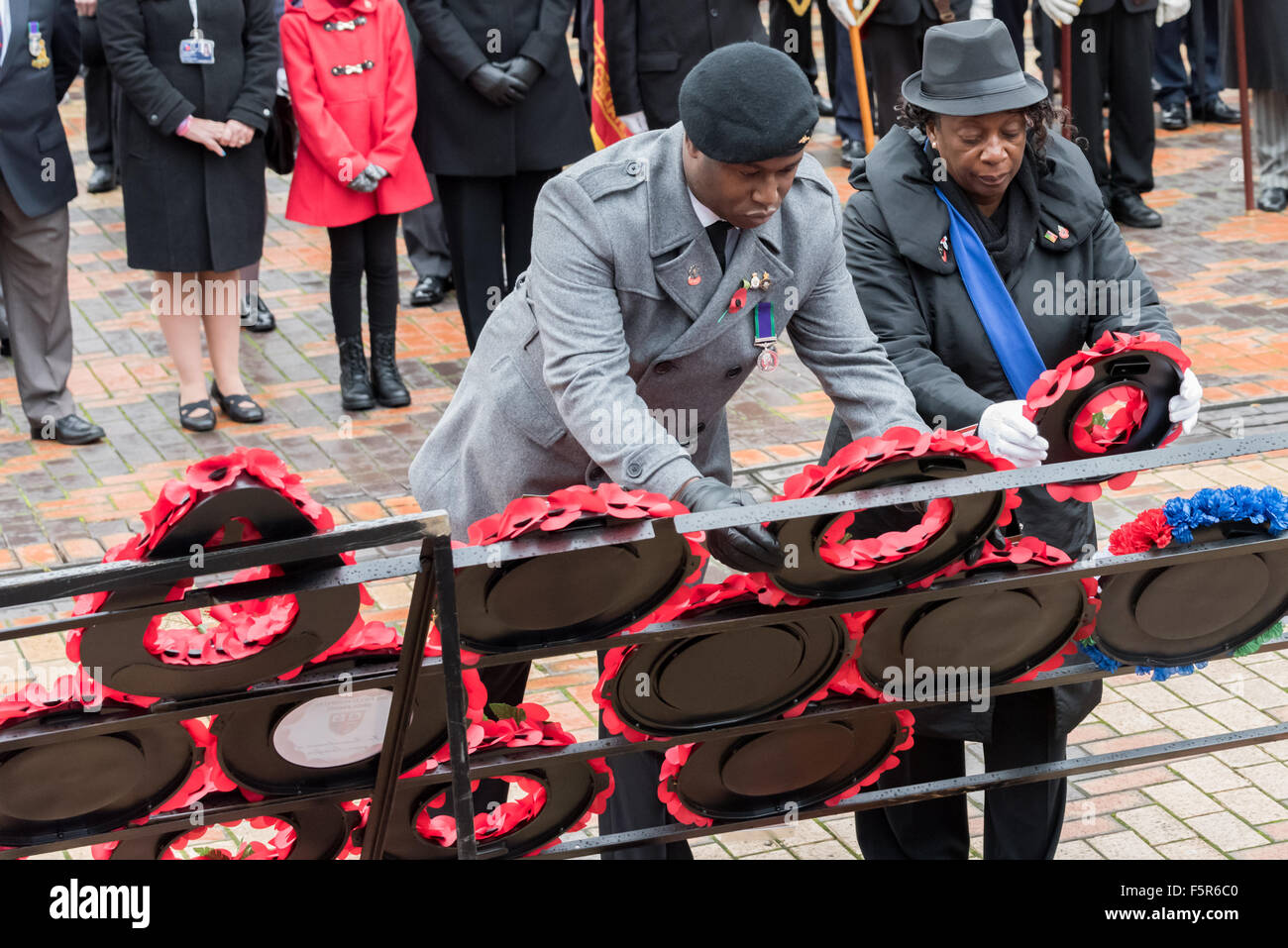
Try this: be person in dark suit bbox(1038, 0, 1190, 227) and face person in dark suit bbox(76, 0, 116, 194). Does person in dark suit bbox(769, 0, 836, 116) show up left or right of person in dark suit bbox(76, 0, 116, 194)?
right

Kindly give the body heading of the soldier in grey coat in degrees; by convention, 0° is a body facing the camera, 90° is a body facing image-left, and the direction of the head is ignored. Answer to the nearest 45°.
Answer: approximately 315°

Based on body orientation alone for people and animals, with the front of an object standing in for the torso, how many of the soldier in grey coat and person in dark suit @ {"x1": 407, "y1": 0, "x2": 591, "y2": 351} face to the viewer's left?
0

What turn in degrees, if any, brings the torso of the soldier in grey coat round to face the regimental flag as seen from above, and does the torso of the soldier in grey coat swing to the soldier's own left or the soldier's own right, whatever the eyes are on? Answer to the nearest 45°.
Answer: approximately 135° to the soldier's own left

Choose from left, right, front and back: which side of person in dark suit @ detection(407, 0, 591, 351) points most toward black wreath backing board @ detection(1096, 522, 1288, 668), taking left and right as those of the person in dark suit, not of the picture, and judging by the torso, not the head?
front

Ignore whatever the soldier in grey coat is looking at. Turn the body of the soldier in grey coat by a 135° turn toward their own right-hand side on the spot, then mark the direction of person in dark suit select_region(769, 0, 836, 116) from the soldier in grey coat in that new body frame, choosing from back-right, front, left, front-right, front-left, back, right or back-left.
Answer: right

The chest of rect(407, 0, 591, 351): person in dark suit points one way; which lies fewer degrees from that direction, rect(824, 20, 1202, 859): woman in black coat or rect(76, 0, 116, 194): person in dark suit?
the woman in black coat

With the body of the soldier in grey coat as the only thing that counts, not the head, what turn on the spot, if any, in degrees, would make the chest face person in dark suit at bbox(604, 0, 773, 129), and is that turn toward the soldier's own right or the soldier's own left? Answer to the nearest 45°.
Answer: approximately 135° to the soldier's own left

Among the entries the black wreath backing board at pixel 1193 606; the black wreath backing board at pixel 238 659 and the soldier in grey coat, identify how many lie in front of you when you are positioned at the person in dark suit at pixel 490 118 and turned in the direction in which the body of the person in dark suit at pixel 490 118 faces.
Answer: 3

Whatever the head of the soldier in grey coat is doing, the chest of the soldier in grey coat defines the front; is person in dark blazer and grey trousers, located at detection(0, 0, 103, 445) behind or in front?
behind

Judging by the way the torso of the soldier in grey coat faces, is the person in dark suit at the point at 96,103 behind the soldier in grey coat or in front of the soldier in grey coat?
behind

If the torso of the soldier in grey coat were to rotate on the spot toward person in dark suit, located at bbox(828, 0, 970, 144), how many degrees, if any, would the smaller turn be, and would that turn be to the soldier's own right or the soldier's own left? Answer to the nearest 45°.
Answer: approximately 135° to the soldier's own left
